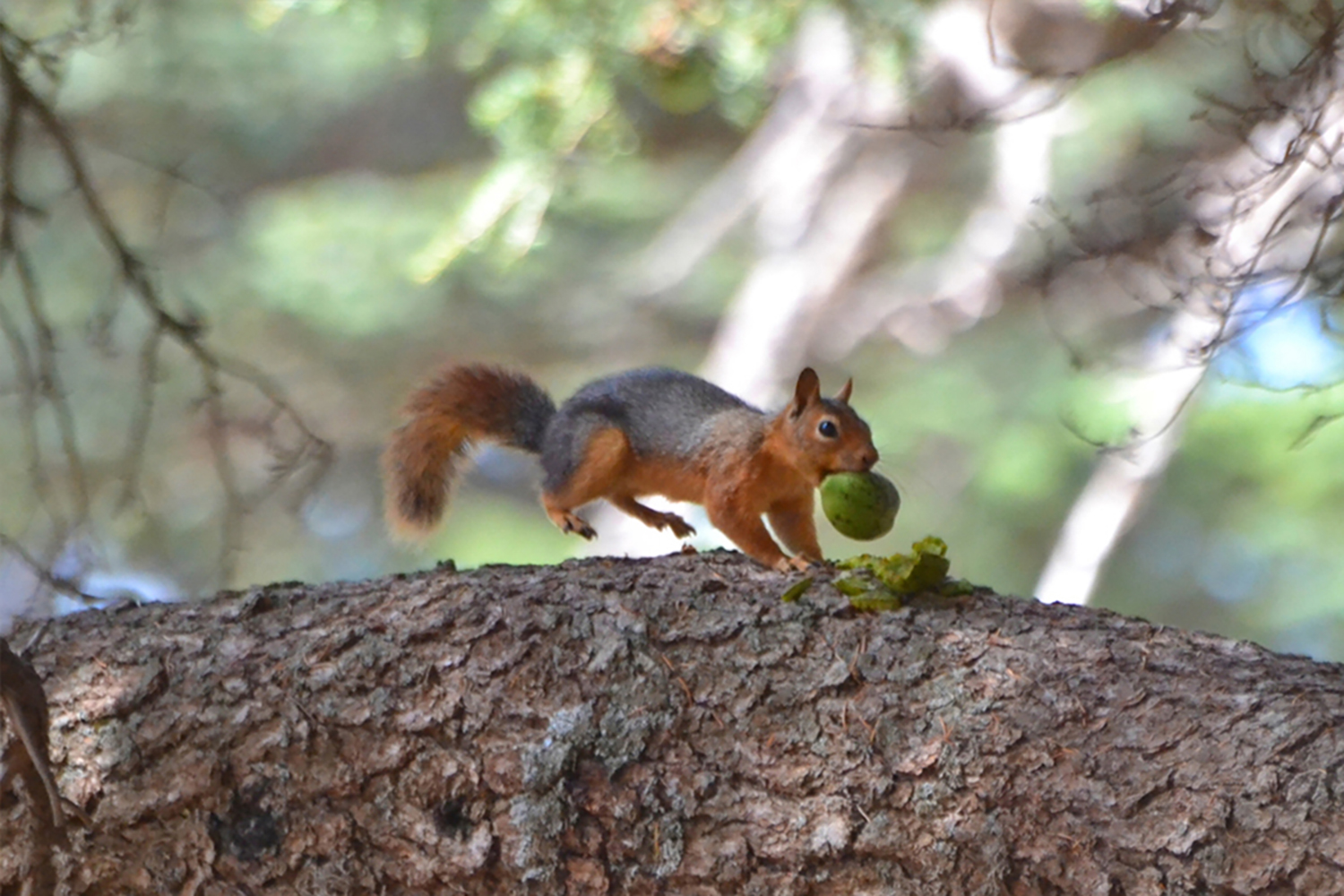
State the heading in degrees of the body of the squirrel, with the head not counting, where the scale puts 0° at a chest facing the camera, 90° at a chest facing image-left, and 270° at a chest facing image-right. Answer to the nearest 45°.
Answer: approximately 270°
